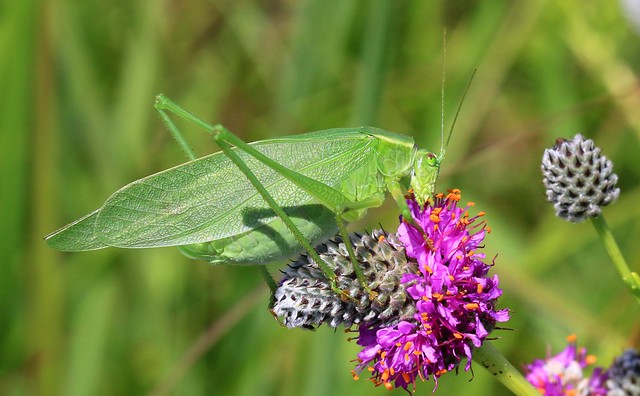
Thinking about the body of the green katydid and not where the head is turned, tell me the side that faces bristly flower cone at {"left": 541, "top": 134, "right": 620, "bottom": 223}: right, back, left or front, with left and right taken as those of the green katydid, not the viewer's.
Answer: front

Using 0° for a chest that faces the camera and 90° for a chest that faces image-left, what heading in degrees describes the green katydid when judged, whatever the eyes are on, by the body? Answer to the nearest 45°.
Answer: approximately 270°
